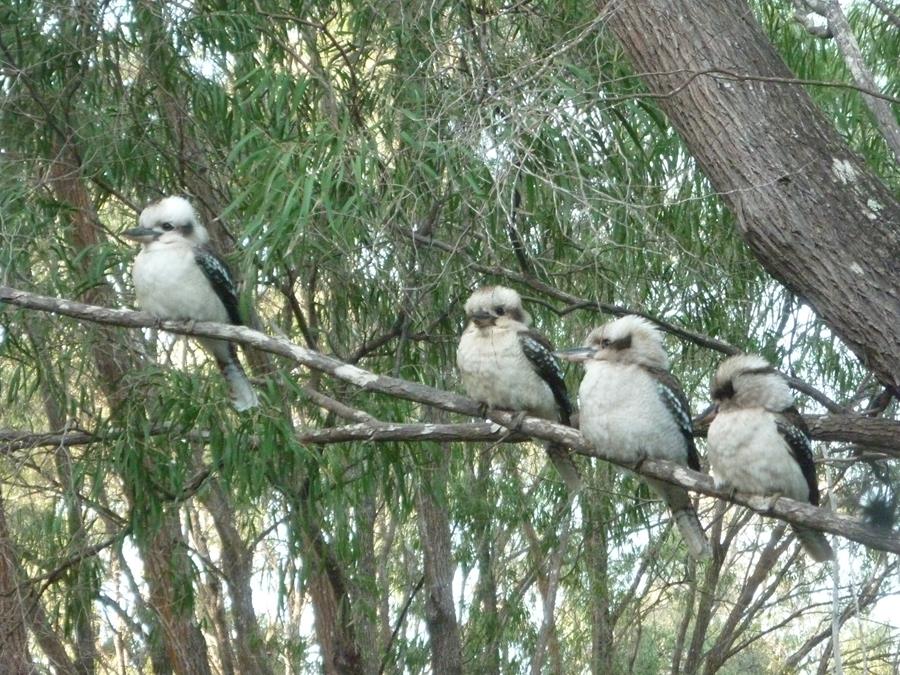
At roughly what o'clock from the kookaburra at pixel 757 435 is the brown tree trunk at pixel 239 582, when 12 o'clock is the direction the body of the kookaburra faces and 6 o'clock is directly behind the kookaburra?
The brown tree trunk is roughly at 3 o'clock from the kookaburra.

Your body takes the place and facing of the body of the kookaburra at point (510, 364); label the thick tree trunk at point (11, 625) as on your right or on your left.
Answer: on your right

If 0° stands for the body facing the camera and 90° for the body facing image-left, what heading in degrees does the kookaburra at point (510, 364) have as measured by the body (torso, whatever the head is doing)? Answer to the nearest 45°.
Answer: approximately 45°

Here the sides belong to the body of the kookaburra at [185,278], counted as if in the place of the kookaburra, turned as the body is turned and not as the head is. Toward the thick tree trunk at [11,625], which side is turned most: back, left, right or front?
right

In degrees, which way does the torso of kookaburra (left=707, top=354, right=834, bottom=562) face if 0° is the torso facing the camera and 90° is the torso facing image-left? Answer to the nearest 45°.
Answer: approximately 45°

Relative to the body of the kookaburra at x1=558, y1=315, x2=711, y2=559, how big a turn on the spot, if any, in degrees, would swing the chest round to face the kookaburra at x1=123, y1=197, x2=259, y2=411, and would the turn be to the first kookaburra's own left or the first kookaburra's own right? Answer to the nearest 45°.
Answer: approximately 45° to the first kookaburra's own right

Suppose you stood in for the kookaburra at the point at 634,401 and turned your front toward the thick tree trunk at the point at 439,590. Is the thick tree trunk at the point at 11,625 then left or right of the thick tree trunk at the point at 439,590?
left

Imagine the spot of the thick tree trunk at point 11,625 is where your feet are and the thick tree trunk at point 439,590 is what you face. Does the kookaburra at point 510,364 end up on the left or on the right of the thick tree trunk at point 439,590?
right

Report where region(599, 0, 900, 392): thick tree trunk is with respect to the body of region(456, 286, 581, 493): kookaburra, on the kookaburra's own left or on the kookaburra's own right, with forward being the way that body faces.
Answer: on the kookaburra's own left

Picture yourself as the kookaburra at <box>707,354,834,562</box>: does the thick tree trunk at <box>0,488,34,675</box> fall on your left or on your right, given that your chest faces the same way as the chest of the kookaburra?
on your right
